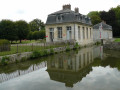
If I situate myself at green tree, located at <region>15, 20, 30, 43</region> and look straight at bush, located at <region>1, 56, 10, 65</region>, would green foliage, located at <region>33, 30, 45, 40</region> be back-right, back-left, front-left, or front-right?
back-left

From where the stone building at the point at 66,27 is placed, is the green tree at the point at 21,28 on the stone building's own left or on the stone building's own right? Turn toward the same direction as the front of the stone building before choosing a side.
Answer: on the stone building's own right

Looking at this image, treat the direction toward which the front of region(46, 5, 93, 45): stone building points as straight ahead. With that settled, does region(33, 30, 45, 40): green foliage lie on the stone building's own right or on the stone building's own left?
on the stone building's own right

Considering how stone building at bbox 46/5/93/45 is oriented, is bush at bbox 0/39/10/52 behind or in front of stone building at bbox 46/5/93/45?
in front

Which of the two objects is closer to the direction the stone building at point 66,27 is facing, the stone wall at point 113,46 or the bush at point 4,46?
the bush

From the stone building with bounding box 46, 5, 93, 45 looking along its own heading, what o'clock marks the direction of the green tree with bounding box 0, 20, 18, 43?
The green tree is roughly at 2 o'clock from the stone building.

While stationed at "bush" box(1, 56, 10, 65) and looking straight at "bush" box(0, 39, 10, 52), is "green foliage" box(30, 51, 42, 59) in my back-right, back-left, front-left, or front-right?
front-right

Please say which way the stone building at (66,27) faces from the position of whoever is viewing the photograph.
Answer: facing the viewer and to the left of the viewer

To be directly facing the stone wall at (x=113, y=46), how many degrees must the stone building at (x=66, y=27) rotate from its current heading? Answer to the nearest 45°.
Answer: approximately 90° to its left

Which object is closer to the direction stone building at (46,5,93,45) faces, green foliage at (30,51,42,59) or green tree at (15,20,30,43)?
the green foliage
